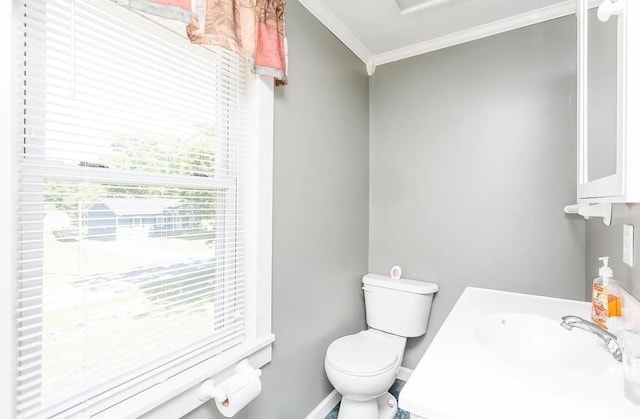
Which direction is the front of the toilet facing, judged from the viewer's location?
facing the viewer and to the left of the viewer

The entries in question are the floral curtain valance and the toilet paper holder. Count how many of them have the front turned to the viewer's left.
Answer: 0

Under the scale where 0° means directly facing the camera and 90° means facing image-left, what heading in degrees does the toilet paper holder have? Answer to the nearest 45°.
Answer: approximately 315°

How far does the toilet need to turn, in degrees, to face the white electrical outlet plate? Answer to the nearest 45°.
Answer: approximately 90° to its left

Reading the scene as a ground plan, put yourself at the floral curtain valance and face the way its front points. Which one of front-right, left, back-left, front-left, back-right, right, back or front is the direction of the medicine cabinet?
front

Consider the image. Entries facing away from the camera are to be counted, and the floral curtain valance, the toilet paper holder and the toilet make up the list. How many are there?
0

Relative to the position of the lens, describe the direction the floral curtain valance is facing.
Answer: facing the viewer and to the right of the viewer
